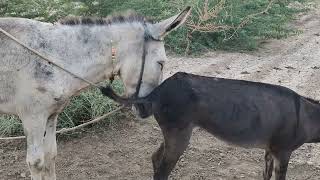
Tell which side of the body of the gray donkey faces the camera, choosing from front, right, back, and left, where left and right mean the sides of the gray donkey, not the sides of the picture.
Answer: right

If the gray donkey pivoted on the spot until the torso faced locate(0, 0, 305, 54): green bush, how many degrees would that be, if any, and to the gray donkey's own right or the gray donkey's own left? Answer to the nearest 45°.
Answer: approximately 45° to the gray donkey's own left
